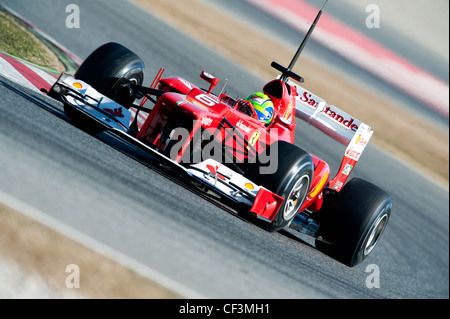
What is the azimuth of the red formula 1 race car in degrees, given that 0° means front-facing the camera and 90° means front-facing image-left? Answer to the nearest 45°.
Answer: approximately 45°
